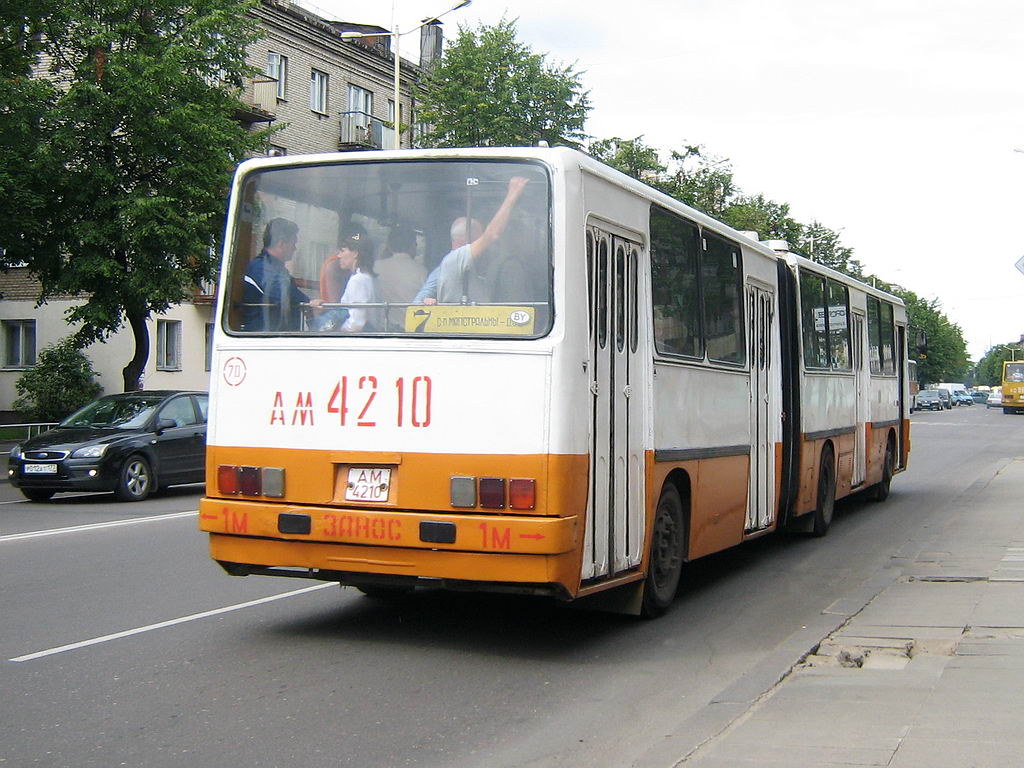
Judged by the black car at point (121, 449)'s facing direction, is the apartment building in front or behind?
behind

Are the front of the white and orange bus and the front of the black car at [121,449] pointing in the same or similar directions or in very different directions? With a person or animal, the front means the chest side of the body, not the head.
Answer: very different directions

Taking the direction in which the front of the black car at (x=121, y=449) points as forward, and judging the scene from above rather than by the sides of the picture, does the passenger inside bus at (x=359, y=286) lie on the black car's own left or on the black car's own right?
on the black car's own left

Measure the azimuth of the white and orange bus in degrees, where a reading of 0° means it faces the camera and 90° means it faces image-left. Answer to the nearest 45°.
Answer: approximately 225°

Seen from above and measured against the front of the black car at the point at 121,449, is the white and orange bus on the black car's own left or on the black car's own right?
on the black car's own left

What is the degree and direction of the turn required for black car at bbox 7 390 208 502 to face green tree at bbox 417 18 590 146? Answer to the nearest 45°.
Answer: approximately 180°

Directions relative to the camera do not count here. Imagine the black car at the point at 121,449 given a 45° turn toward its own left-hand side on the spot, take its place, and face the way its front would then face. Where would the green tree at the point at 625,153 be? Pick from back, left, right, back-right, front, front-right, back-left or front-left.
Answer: back-left

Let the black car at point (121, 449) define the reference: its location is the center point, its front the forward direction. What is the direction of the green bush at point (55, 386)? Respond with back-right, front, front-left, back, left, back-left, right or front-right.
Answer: back-right

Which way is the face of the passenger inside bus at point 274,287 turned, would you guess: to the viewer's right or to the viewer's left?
to the viewer's right

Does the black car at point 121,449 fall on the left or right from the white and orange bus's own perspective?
on its left
